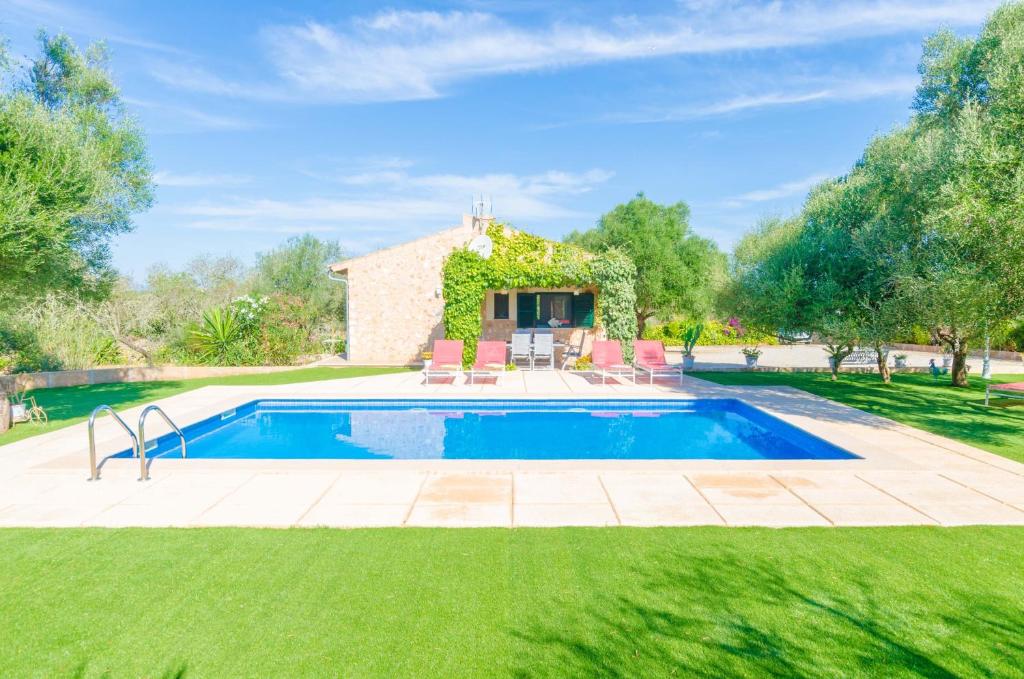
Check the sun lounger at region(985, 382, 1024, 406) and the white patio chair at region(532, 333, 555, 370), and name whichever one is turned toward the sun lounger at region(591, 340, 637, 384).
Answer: the sun lounger at region(985, 382, 1024, 406)

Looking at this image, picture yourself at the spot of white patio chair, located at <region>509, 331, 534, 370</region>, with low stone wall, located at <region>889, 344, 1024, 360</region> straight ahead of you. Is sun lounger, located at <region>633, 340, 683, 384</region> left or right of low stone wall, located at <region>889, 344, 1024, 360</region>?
right

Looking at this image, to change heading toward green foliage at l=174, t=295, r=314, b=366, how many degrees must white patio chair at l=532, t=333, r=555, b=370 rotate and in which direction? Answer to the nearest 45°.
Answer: approximately 90° to its left

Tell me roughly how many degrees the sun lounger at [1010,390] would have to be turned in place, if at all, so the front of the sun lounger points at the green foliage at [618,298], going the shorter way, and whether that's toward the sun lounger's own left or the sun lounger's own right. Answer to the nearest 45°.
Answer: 0° — it already faces it

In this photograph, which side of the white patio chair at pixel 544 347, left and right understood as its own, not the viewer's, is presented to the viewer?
back

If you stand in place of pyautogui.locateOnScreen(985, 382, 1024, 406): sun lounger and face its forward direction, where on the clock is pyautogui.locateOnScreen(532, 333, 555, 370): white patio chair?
The white patio chair is roughly at 12 o'clock from the sun lounger.

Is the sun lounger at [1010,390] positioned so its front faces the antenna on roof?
yes

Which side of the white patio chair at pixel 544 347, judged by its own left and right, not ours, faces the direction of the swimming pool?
back

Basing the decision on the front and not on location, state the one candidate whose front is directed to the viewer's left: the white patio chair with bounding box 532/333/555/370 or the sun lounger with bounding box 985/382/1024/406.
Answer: the sun lounger

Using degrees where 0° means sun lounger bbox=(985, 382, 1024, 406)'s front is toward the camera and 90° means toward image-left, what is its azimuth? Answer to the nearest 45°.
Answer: approximately 90°

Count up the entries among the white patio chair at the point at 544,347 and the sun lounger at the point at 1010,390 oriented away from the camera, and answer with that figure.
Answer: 1
